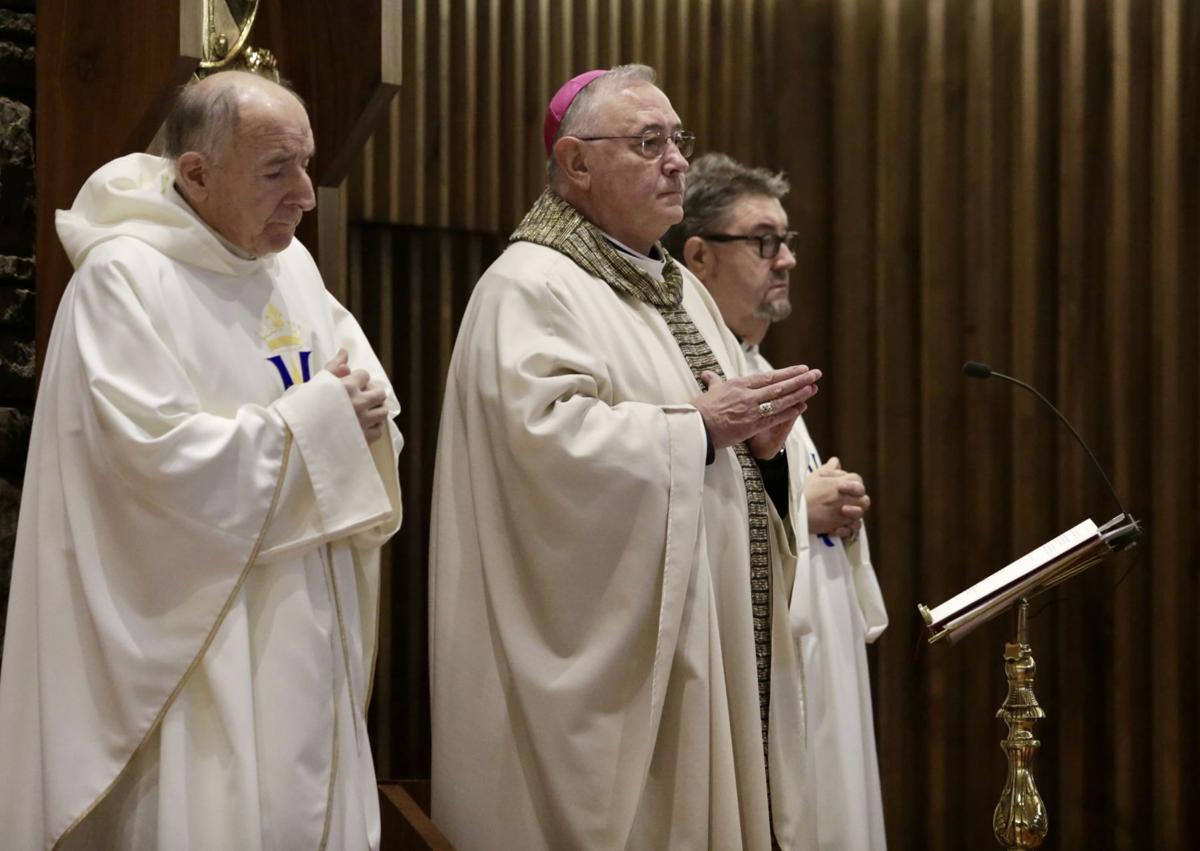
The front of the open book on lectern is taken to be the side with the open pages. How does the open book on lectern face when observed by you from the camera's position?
facing to the left of the viewer

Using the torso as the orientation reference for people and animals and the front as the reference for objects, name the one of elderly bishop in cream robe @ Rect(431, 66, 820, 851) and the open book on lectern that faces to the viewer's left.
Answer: the open book on lectern

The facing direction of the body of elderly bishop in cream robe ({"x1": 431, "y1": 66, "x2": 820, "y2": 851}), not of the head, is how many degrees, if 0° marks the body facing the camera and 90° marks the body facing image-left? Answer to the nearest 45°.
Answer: approximately 315°

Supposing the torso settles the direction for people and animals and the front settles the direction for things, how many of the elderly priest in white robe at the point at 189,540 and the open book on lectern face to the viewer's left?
1

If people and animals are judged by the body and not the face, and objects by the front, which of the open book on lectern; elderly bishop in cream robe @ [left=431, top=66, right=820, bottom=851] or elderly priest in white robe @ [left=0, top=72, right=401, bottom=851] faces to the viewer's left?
the open book on lectern

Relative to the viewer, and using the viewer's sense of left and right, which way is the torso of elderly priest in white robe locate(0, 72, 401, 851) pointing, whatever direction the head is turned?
facing the viewer and to the right of the viewer

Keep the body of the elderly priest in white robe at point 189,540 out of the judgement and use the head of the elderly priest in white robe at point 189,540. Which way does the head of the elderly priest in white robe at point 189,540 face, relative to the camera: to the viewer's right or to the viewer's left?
to the viewer's right

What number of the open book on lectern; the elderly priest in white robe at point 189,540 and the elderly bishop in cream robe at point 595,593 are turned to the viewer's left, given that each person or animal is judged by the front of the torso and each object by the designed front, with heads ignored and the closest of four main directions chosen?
1
